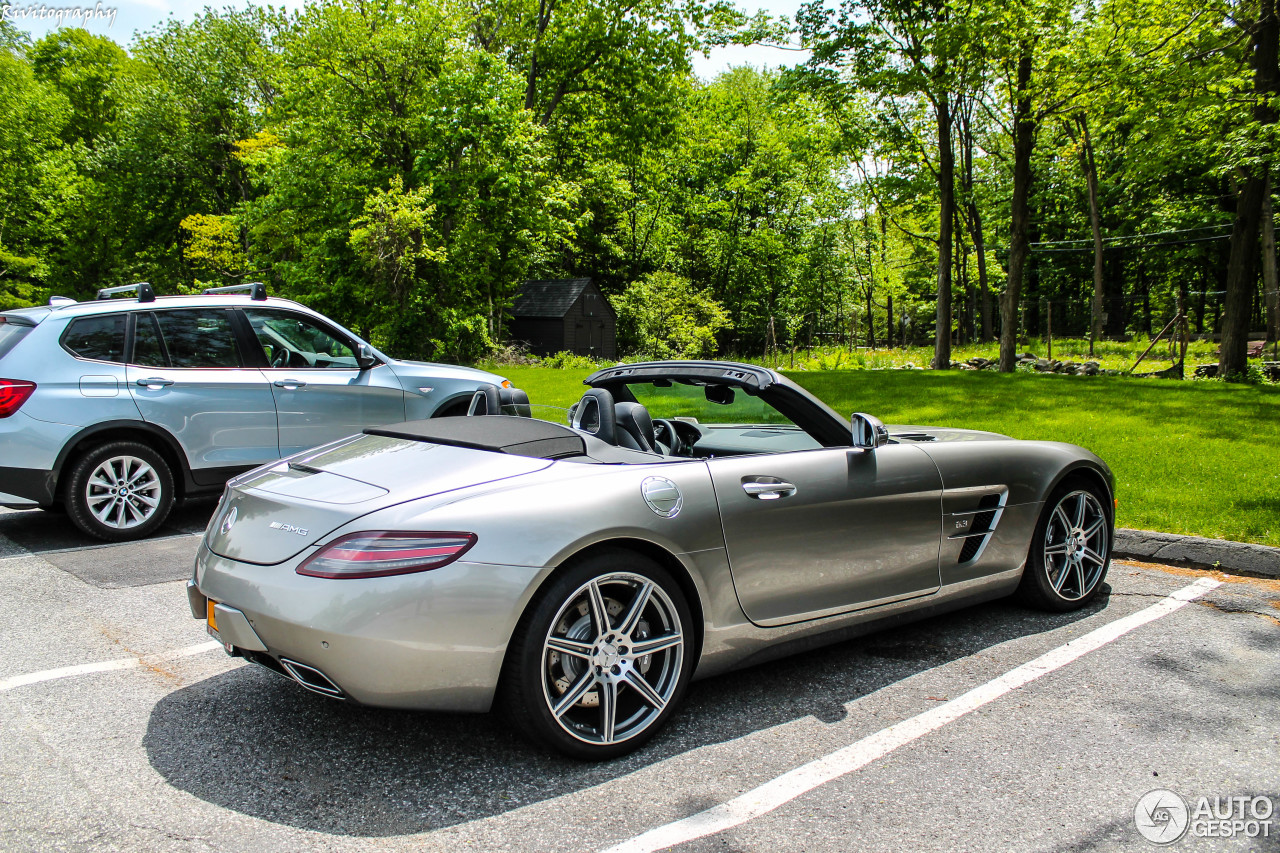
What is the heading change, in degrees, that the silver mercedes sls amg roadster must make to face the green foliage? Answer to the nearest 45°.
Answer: approximately 45° to its left

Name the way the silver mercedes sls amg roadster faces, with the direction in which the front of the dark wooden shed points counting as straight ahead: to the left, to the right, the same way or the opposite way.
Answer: to the left

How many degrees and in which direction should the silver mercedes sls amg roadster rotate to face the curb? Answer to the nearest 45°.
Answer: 0° — it already faces it

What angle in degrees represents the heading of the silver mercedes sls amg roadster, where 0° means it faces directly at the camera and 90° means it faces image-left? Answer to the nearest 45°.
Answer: approximately 225°

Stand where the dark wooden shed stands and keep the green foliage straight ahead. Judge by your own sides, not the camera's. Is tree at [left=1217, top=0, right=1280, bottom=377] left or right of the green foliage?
right

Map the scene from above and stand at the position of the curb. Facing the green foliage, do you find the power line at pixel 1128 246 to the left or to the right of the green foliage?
right

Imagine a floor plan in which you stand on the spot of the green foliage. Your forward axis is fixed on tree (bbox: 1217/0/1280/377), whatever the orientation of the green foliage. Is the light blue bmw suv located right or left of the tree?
right

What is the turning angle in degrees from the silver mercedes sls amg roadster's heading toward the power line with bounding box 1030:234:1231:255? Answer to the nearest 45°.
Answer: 0° — it already faces it

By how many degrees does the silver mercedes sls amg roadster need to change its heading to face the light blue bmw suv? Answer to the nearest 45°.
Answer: approximately 90° to its left

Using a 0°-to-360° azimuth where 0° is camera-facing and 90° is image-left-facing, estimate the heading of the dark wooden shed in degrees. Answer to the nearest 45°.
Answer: approximately 315°

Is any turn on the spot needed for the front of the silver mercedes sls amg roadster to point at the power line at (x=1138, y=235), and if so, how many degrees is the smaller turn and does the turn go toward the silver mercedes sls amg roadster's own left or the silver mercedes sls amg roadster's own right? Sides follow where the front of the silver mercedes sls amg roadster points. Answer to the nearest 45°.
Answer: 0° — it already faces it

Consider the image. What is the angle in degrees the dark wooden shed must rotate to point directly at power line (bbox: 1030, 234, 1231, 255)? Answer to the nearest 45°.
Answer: approximately 45° to its left
